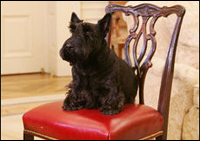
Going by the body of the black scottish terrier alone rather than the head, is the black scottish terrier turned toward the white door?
no

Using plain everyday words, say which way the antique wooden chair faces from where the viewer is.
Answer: facing the viewer and to the left of the viewer

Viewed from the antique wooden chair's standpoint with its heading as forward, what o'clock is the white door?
The white door is roughly at 4 o'clock from the antique wooden chair.
